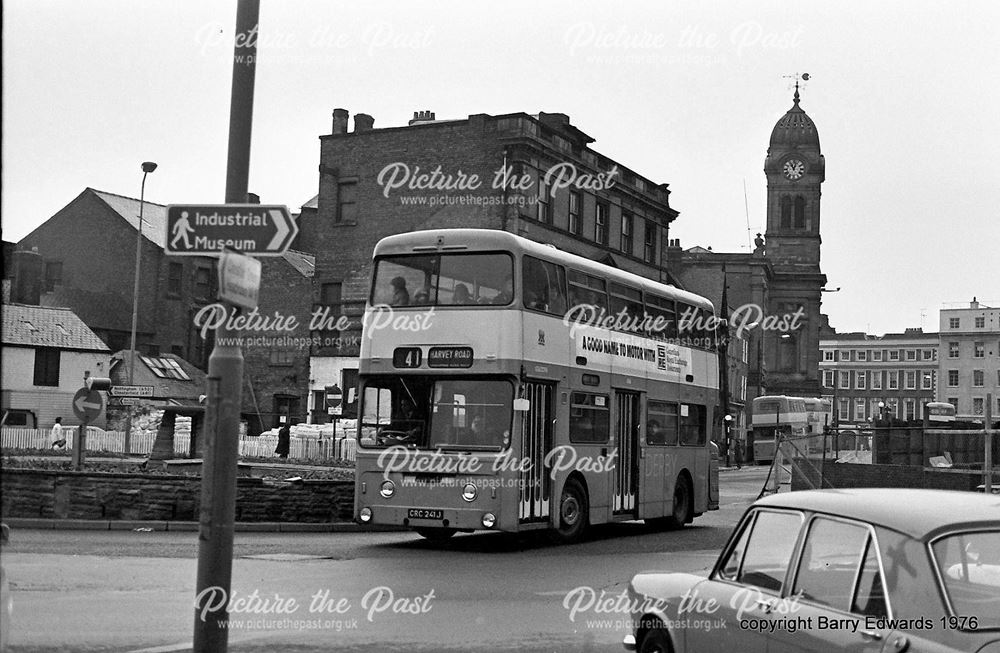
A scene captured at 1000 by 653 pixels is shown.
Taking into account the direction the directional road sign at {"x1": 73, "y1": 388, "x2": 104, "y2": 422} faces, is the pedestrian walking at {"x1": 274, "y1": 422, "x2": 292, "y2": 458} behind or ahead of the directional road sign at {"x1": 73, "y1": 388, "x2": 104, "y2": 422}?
behind

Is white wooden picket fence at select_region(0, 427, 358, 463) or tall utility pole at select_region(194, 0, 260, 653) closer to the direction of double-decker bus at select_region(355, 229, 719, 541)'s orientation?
the tall utility pole

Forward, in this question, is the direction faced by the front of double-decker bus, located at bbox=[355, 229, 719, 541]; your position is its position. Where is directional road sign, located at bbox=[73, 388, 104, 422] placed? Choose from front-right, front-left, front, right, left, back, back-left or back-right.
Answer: right

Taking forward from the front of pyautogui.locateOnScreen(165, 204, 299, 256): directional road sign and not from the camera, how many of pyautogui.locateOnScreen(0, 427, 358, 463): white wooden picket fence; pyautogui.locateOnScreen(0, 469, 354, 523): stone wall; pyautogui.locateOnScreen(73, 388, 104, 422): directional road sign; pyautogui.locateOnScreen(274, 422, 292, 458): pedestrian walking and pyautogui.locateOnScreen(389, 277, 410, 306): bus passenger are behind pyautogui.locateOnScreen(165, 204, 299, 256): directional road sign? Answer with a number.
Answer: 5

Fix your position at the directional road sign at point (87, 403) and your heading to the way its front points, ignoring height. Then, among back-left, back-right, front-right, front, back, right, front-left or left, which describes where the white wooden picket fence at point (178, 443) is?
back

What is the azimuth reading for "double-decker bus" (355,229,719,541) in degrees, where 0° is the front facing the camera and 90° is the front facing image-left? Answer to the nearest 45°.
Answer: approximately 45°

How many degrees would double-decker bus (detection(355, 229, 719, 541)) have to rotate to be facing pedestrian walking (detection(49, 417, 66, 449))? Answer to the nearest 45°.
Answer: approximately 90° to its right

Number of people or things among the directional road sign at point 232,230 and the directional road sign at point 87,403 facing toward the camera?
2

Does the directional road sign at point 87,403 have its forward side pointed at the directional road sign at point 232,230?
yes

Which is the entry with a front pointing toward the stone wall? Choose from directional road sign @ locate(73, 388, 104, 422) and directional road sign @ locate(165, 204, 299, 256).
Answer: directional road sign @ locate(73, 388, 104, 422)

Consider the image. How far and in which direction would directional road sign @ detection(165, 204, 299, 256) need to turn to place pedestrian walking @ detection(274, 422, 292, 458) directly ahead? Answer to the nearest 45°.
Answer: approximately 180°

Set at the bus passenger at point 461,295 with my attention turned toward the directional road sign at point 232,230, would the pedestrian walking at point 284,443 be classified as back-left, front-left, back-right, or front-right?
back-right

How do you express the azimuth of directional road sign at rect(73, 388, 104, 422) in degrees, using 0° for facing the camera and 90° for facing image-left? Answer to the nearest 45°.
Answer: approximately 0°
